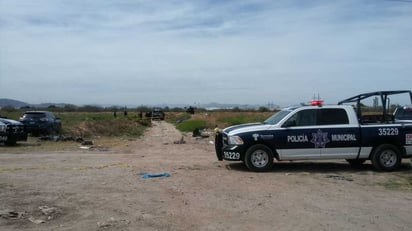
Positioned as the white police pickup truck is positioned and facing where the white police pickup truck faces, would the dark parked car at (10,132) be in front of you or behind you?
in front

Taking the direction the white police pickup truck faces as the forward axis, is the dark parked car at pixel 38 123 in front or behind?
in front

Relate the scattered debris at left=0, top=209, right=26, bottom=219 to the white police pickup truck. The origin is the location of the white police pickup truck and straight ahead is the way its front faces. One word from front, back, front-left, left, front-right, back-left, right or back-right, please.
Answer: front-left

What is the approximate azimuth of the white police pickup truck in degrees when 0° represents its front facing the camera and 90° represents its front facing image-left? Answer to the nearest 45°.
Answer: approximately 90°

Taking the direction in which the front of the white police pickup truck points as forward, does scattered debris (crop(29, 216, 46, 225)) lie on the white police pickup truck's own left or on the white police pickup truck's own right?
on the white police pickup truck's own left

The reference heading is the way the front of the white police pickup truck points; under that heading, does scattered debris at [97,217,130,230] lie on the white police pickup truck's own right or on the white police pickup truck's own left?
on the white police pickup truck's own left

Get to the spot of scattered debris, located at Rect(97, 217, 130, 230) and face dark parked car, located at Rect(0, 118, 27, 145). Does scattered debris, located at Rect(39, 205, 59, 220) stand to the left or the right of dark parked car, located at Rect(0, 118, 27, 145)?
left
